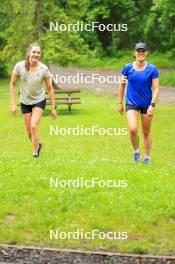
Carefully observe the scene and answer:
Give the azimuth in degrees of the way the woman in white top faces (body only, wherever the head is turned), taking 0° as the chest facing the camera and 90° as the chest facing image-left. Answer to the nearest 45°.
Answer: approximately 0°

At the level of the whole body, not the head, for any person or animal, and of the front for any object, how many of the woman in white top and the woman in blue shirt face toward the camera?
2

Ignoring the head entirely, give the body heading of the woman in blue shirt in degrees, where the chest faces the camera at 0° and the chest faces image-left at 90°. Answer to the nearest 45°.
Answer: approximately 0°

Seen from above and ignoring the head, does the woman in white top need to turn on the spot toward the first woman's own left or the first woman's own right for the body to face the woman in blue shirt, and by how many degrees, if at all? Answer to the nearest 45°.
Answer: approximately 90° to the first woman's own left

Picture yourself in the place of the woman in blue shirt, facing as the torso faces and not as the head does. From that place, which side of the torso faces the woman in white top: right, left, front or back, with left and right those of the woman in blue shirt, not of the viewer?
right
